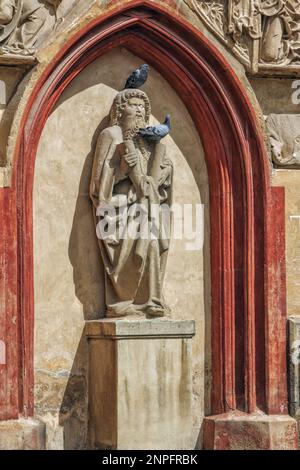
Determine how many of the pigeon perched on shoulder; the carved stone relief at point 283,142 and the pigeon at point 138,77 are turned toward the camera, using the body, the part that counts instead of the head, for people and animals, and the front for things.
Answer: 1

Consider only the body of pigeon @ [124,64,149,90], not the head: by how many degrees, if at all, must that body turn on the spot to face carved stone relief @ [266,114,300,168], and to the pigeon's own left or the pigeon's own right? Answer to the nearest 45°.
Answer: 0° — it already faces it

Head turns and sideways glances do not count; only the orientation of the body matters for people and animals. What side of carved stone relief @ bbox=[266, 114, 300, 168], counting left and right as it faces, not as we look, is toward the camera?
front

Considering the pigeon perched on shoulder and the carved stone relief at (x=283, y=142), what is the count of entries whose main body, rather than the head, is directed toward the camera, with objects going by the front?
1

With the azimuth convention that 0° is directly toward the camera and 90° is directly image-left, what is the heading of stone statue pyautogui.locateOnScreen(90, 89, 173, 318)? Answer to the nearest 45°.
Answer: approximately 315°

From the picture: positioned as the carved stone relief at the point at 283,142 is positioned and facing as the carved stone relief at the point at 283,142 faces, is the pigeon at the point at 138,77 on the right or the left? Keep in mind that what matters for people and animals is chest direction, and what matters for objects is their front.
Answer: on its right

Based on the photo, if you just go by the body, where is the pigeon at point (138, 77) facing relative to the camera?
to the viewer's right

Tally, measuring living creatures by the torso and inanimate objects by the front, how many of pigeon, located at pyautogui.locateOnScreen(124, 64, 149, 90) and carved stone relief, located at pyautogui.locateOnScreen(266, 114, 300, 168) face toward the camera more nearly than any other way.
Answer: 1

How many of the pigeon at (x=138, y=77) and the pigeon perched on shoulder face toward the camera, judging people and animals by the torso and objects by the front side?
0
